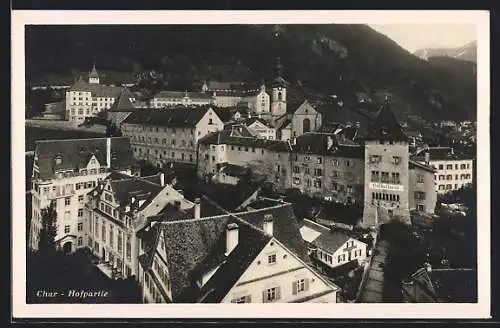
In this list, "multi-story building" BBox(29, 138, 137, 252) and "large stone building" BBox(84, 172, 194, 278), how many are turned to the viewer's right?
0

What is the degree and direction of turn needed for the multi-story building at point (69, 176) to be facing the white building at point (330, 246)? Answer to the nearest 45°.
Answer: approximately 90° to its left

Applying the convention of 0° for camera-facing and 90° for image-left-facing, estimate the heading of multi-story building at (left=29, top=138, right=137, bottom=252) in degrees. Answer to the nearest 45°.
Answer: approximately 0°

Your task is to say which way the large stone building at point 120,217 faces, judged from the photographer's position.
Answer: facing the viewer and to the left of the viewer

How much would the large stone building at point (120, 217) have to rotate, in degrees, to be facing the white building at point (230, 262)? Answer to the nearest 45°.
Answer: approximately 90° to its left

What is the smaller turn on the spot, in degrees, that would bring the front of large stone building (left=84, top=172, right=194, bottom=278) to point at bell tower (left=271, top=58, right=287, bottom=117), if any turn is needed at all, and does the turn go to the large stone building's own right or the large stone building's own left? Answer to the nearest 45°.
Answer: approximately 135° to the large stone building's own right
